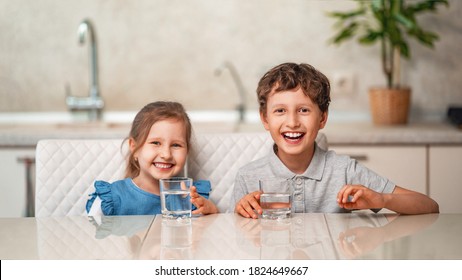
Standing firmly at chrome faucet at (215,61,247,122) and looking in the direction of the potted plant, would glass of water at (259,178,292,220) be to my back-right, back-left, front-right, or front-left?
front-right

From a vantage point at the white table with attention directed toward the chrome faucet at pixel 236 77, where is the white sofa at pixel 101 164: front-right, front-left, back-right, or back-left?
front-left

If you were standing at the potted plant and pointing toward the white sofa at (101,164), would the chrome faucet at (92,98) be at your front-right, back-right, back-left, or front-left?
front-right

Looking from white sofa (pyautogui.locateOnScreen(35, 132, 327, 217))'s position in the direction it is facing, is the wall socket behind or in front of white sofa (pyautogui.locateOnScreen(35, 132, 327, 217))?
behind

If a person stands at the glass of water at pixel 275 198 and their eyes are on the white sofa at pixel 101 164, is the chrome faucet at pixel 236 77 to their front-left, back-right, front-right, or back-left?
front-right

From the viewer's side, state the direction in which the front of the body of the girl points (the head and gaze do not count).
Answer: toward the camera

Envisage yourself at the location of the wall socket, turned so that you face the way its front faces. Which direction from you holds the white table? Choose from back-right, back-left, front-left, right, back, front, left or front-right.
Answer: front

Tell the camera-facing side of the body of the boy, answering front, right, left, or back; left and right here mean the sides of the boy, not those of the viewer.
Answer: front

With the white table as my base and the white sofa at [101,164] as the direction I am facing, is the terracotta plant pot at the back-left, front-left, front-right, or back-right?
front-right
